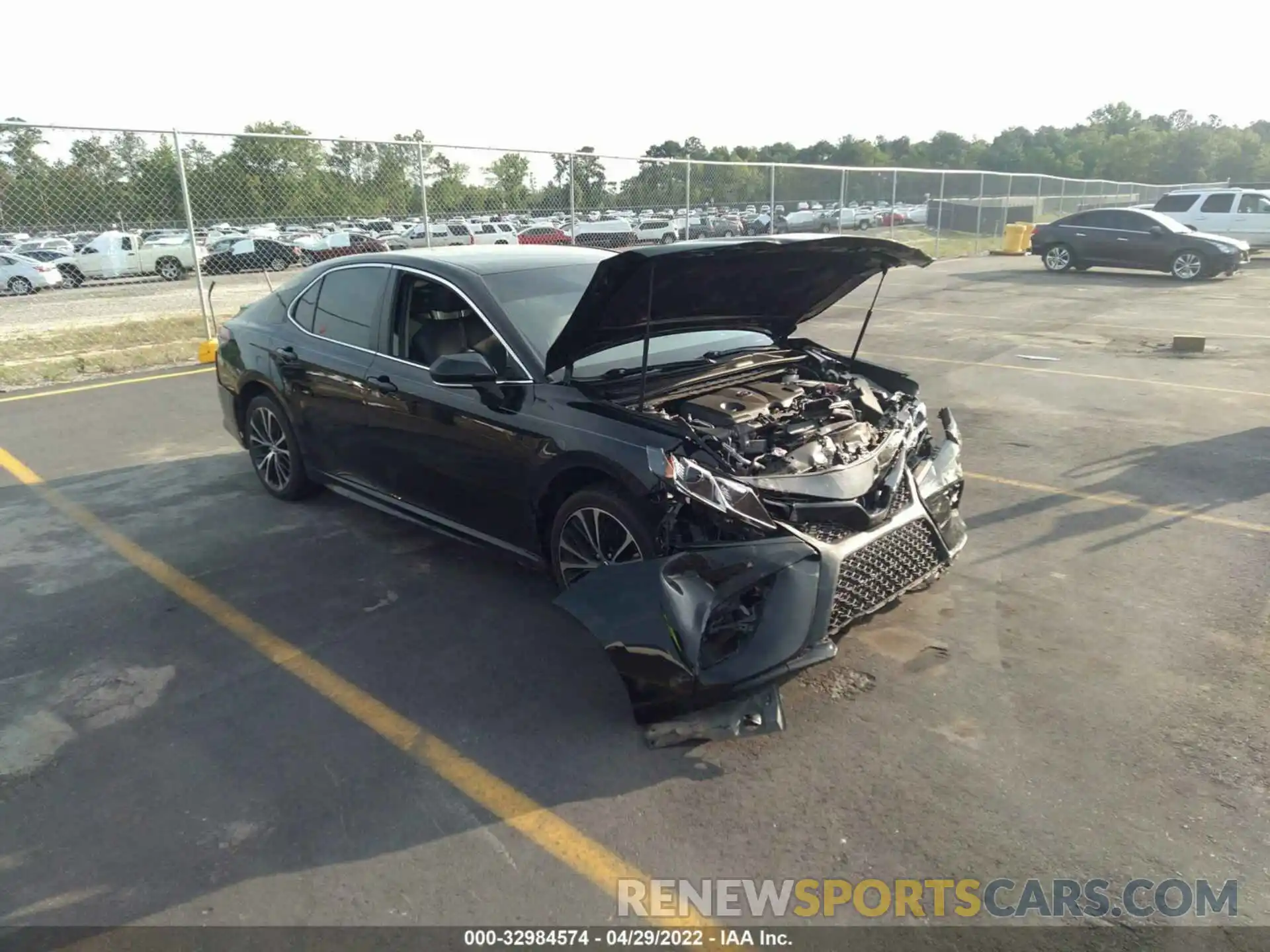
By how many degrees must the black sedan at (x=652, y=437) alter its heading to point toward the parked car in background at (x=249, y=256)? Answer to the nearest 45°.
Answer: approximately 180°

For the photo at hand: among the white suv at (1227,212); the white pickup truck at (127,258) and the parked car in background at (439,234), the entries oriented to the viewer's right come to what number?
1

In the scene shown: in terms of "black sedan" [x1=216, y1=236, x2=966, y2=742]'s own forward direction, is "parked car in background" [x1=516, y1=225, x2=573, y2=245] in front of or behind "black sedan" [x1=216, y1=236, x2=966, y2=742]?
behind

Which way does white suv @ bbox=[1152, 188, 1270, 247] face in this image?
to the viewer's right

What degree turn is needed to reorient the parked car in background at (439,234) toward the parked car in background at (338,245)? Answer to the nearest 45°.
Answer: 0° — it already faces it

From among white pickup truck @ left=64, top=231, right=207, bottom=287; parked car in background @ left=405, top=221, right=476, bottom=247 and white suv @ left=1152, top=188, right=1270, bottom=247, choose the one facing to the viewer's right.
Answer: the white suv

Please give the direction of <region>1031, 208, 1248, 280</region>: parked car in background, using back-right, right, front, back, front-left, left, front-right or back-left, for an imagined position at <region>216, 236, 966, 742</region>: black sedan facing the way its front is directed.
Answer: left

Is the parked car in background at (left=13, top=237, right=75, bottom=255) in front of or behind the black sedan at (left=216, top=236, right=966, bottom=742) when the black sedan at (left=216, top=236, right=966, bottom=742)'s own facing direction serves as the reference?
behind

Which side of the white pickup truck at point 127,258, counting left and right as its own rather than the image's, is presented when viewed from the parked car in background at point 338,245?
back

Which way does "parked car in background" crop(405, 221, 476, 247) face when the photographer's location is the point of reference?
facing to the left of the viewer

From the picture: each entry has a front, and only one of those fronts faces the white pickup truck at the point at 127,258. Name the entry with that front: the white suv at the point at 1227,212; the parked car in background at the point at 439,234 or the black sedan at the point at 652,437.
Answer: the parked car in background

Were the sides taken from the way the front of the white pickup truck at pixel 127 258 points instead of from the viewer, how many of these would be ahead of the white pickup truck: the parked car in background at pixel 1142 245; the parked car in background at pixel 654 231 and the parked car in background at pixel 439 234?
0
